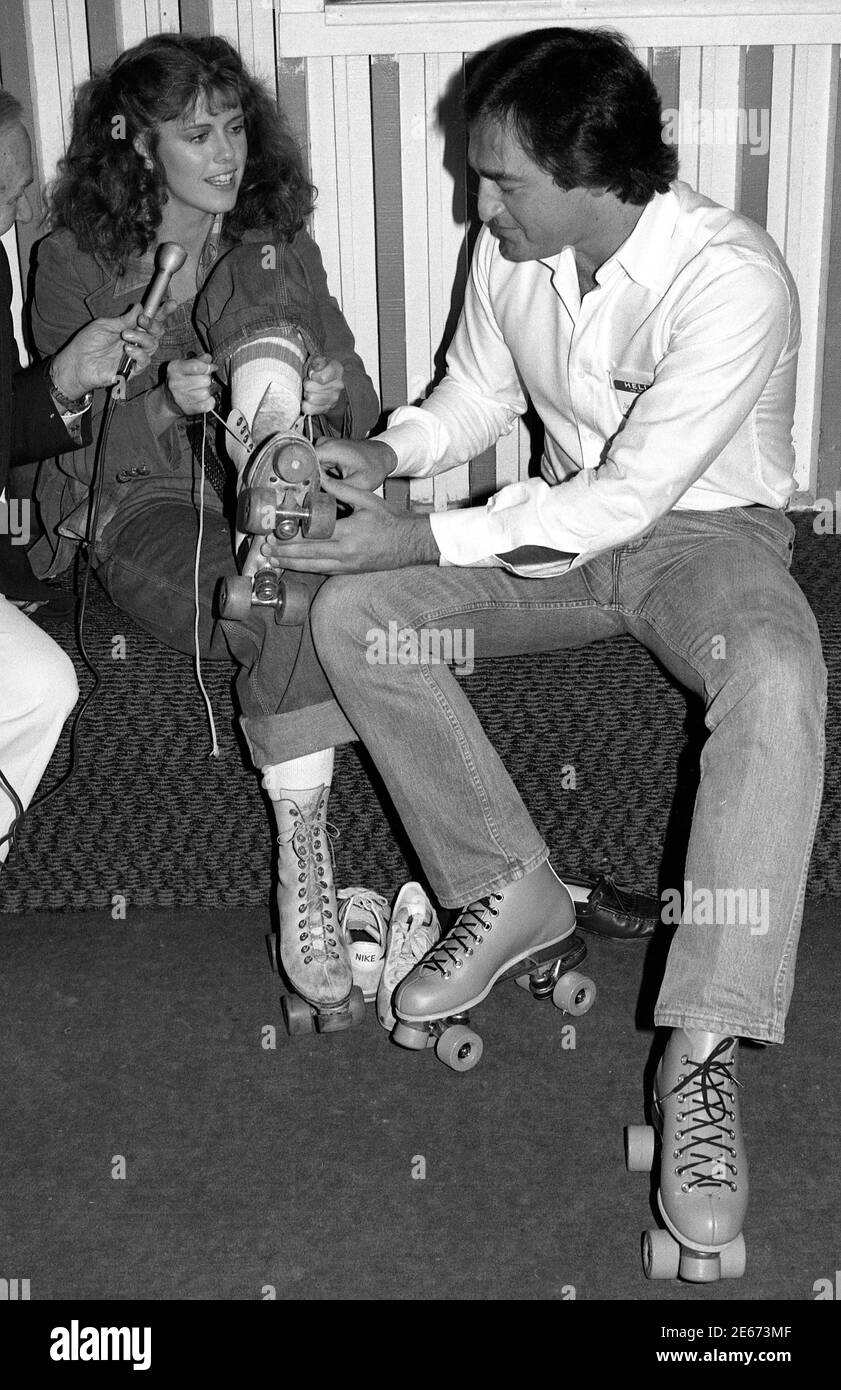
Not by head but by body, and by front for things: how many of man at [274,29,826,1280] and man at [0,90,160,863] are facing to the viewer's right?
1

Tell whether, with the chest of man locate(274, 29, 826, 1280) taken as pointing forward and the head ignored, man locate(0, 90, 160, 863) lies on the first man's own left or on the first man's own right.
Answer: on the first man's own right

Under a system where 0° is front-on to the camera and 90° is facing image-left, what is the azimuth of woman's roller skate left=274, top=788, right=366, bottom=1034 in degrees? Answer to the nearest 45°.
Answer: approximately 0°

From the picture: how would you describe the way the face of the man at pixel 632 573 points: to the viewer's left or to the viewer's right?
to the viewer's left

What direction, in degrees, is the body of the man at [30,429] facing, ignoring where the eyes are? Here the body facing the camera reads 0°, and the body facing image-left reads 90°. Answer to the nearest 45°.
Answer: approximately 270°

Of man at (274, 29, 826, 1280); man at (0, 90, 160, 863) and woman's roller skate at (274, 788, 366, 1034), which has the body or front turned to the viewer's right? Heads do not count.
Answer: man at (0, 90, 160, 863)

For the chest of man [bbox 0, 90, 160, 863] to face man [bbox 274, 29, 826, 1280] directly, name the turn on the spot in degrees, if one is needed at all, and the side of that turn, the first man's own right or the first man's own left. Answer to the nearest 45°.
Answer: approximately 45° to the first man's own right

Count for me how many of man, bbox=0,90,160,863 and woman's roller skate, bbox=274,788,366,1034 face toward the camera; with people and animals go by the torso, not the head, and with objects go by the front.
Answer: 1
